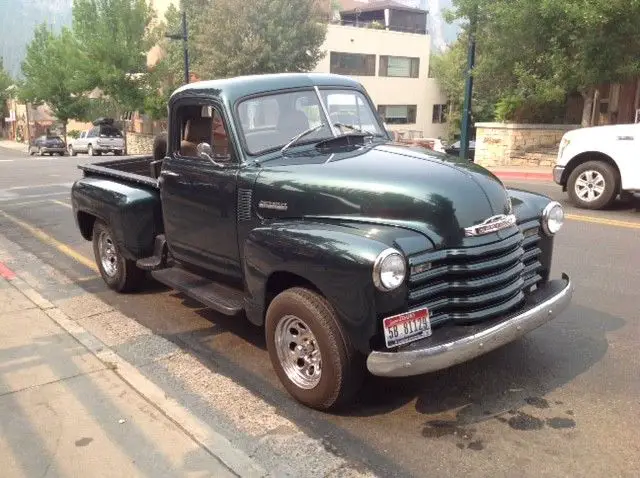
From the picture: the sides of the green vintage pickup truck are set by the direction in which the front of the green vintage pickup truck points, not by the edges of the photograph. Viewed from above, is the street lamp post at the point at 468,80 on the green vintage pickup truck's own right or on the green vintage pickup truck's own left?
on the green vintage pickup truck's own left

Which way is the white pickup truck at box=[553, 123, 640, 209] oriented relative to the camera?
to the viewer's left

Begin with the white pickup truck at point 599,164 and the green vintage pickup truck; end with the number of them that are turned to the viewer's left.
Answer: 1

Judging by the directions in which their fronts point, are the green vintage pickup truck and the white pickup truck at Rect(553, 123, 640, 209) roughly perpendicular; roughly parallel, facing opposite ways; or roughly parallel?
roughly parallel, facing opposite ways

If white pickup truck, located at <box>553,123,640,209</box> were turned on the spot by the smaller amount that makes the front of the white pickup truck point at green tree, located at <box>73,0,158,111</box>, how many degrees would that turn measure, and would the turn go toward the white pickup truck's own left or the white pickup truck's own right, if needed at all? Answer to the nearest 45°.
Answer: approximately 45° to the white pickup truck's own right

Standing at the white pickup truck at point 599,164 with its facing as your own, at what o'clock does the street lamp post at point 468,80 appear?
The street lamp post is roughly at 2 o'clock from the white pickup truck.

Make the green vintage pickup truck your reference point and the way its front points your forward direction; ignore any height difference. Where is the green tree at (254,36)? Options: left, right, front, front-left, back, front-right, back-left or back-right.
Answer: back-left

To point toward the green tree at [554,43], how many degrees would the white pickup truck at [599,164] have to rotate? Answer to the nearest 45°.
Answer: approximately 90° to its right

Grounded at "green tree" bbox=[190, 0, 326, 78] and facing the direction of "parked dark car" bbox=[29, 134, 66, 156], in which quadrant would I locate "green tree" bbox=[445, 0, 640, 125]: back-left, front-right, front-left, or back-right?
back-left

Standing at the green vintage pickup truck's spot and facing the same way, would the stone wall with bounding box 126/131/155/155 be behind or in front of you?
behind

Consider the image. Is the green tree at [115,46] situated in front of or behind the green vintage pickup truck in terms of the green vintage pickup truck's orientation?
behind
